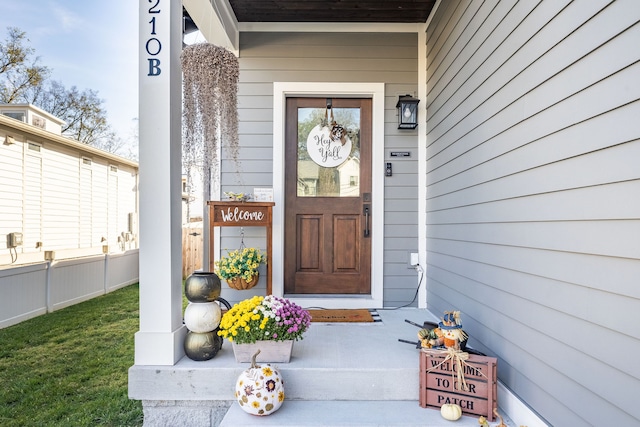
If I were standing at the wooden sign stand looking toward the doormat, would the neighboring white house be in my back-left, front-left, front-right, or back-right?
back-left

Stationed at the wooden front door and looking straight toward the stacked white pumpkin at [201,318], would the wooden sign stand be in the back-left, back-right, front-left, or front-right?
front-right

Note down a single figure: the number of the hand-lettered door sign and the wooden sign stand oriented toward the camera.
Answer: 2

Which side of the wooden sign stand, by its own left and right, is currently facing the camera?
front

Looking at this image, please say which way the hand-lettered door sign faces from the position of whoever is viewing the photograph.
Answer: facing the viewer

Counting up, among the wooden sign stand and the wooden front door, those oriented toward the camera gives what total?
2

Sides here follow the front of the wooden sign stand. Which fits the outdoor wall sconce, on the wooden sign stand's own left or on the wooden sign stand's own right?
on the wooden sign stand's own left

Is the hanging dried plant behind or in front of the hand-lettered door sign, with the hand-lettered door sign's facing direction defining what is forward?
in front

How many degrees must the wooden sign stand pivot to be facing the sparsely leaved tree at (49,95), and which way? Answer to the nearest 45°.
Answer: approximately 135° to its right

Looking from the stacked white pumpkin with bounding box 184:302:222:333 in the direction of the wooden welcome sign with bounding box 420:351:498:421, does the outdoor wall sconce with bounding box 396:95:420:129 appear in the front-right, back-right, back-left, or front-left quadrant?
front-left

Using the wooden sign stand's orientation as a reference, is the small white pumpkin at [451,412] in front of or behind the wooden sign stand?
in front
